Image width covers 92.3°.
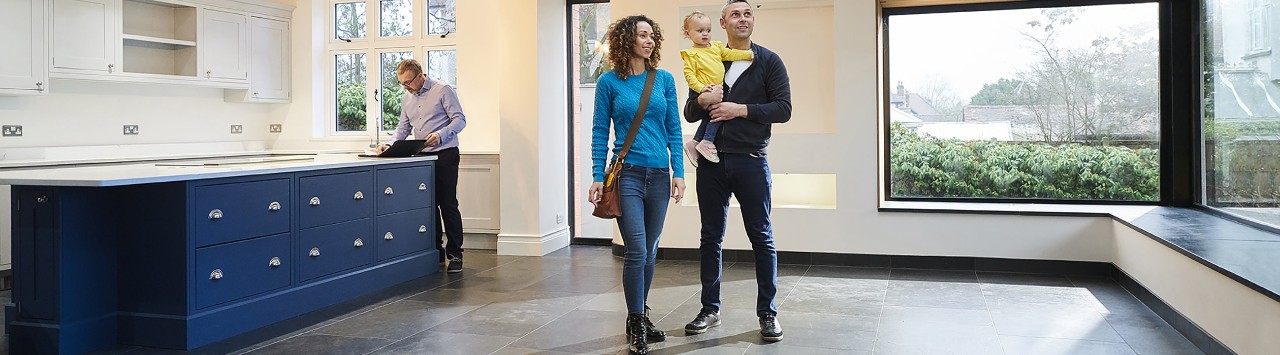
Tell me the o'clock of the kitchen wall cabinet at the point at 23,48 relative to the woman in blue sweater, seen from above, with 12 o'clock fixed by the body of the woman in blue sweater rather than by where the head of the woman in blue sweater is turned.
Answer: The kitchen wall cabinet is roughly at 4 o'clock from the woman in blue sweater.

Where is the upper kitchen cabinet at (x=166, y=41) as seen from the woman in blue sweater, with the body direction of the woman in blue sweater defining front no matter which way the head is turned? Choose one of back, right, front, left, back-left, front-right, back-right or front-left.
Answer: back-right

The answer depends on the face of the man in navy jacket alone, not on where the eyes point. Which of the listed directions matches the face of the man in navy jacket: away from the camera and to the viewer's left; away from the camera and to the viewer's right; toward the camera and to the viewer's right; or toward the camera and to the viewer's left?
toward the camera and to the viewer's right

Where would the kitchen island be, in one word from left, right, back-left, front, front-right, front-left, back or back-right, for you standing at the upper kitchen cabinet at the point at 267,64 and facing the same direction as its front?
front-right

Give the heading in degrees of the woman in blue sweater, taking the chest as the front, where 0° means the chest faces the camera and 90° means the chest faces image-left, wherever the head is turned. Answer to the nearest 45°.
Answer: approximately 0°

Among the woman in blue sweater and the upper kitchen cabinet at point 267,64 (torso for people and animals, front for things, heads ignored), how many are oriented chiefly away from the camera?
0

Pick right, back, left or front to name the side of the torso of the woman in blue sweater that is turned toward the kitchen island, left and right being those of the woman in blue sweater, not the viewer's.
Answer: right

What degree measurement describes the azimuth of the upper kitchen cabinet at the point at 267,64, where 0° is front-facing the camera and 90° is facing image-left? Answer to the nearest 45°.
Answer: approximately 315°

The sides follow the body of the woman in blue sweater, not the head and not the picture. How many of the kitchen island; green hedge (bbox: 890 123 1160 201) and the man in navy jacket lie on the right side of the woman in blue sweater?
1

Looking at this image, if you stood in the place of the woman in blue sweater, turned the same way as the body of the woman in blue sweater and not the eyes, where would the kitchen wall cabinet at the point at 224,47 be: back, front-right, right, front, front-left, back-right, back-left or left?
back-right

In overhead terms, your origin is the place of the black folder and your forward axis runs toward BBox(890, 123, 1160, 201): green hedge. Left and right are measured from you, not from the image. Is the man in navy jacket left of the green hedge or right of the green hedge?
right
